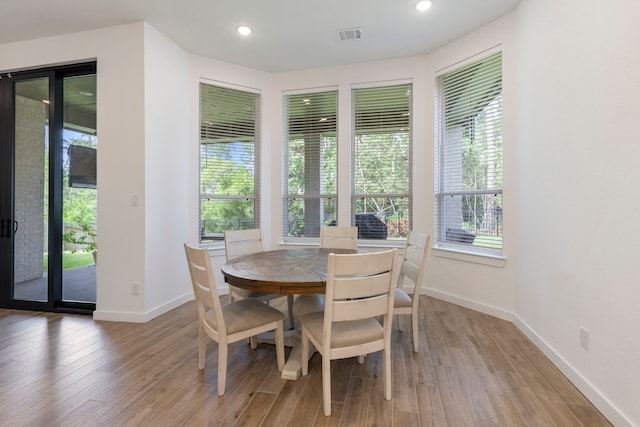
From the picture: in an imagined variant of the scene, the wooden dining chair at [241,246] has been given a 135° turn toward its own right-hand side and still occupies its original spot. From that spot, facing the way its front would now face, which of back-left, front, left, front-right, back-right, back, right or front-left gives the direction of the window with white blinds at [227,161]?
right

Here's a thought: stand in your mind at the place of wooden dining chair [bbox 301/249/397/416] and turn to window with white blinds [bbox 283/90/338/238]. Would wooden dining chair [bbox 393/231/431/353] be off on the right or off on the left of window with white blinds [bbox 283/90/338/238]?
right

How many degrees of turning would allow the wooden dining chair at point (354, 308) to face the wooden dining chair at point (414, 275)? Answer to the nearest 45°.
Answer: approximately 90° to its right

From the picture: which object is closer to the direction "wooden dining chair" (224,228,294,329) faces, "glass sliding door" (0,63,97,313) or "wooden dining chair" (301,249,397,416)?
the wooden dining chair

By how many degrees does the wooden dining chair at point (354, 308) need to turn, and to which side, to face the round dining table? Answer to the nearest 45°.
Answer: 0° — it already faces it

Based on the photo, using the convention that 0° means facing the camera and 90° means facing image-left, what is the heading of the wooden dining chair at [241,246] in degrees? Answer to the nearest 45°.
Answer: approximately 315°

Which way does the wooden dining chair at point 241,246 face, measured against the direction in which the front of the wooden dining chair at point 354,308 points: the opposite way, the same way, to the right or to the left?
the opposite way

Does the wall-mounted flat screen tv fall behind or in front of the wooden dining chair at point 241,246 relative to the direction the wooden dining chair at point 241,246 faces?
behind

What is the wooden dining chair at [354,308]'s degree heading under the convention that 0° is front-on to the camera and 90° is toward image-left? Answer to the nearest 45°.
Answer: approximately 135°
